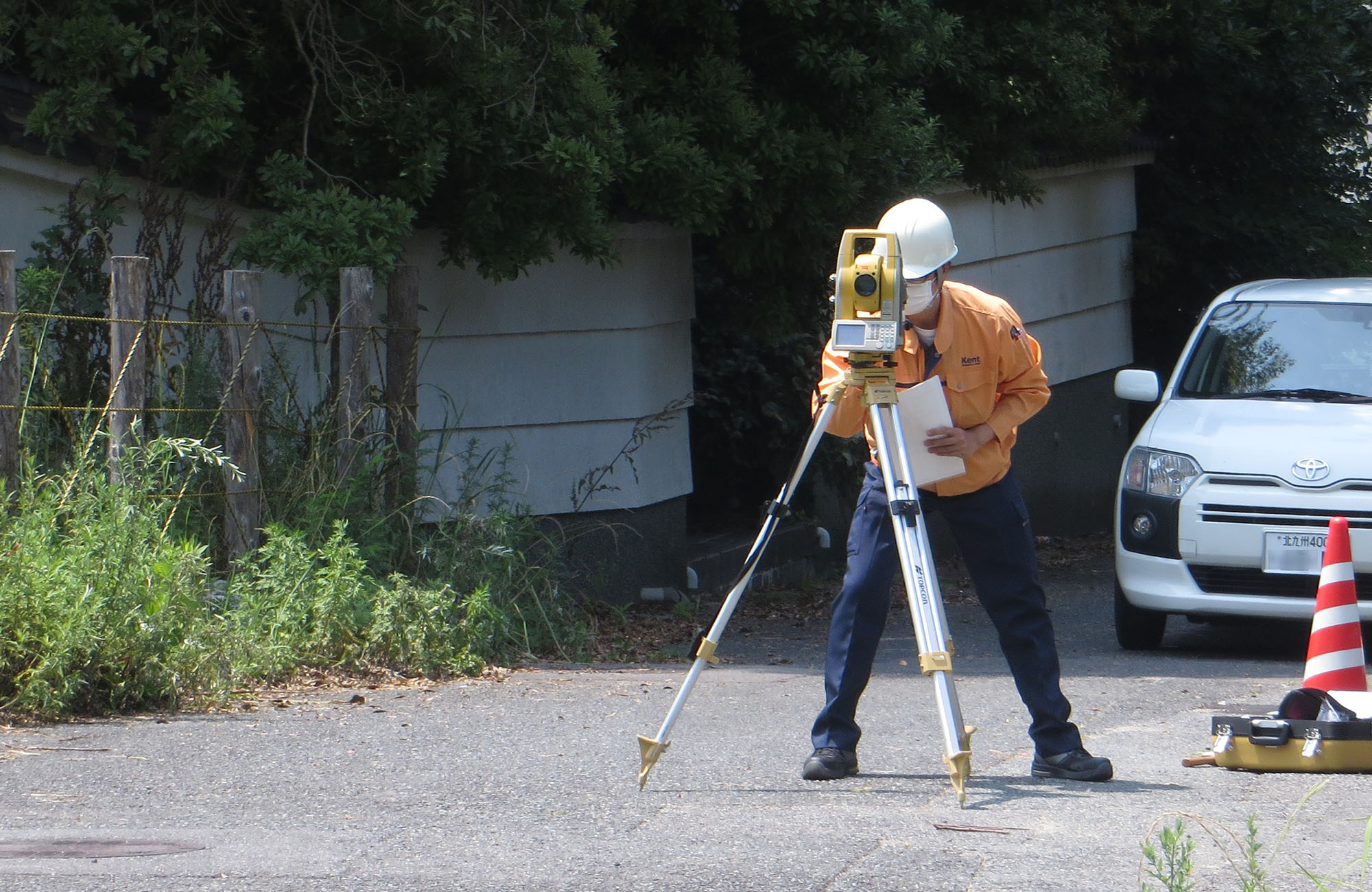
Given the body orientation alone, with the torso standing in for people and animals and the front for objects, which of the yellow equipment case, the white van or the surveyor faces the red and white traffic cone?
the white van

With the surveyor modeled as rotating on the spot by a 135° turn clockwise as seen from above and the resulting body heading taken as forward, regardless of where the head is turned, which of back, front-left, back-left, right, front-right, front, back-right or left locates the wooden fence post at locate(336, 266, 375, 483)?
front

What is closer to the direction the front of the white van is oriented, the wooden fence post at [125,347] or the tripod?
the tripod

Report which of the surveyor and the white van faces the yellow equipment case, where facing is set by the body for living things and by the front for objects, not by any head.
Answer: the white van

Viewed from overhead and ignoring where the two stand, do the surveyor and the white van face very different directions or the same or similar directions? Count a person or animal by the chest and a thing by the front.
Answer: same or similar directions

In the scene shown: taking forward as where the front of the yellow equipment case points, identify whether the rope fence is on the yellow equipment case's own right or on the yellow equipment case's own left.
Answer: on the yellow equipment case's own right

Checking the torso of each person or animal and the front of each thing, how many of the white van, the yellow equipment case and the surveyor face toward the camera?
3

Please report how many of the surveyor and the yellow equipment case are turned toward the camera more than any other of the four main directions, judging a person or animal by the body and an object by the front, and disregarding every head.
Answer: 2

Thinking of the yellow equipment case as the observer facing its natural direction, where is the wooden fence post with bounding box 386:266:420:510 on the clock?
The wooden fence post is roughly at 4 o'clock from the yellow equipment case.

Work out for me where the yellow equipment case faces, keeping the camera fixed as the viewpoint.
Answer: facing the viewer

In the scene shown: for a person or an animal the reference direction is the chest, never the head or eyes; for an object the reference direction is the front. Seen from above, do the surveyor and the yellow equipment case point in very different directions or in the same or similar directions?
same or similar directions

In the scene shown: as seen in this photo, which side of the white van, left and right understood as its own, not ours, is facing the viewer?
front

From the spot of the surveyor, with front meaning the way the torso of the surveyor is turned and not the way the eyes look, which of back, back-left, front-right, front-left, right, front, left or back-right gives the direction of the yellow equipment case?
left

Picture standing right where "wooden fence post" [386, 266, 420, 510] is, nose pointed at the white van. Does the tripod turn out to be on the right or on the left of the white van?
right

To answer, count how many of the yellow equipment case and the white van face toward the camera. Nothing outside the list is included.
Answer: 2
